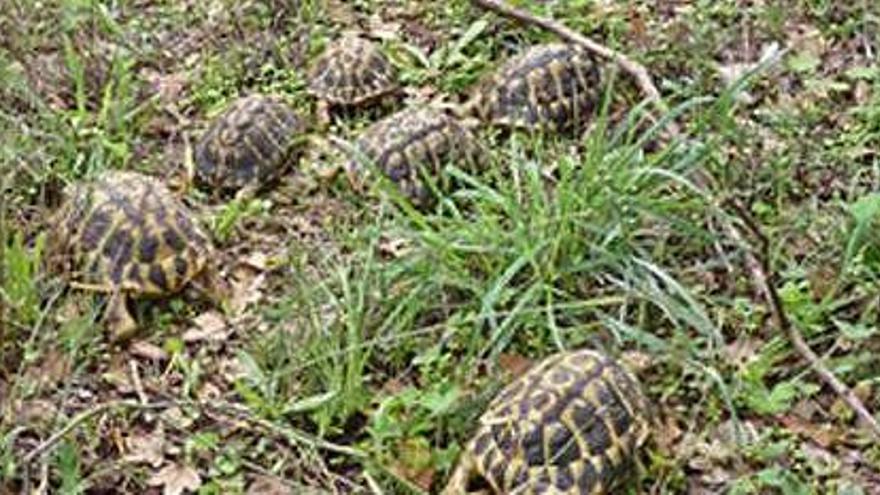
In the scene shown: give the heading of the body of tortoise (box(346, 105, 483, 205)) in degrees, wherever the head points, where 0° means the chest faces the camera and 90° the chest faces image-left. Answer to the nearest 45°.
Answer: approximately 45°

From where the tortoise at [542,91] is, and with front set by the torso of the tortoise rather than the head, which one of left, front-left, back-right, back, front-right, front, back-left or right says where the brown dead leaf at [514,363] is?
left

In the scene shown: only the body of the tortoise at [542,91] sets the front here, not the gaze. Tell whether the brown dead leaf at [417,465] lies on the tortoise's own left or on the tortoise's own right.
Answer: on the tortoise's own left

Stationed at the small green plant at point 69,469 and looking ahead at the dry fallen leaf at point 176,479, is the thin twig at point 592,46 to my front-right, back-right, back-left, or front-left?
front-left

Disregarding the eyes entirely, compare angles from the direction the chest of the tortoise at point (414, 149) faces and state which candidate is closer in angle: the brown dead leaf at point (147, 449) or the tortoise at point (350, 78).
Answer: the brown dead leaf

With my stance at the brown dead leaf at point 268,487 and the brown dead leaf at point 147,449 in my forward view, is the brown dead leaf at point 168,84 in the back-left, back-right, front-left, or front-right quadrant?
front-right

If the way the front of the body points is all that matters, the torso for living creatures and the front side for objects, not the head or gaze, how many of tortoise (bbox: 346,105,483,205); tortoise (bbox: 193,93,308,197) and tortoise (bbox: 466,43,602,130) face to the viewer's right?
0

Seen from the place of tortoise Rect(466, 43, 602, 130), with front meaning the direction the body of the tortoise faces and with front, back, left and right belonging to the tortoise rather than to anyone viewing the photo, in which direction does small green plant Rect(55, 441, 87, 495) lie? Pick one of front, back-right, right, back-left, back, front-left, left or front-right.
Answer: front-left

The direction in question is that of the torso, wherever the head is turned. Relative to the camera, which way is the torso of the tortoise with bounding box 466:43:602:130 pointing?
to the viewer's left
